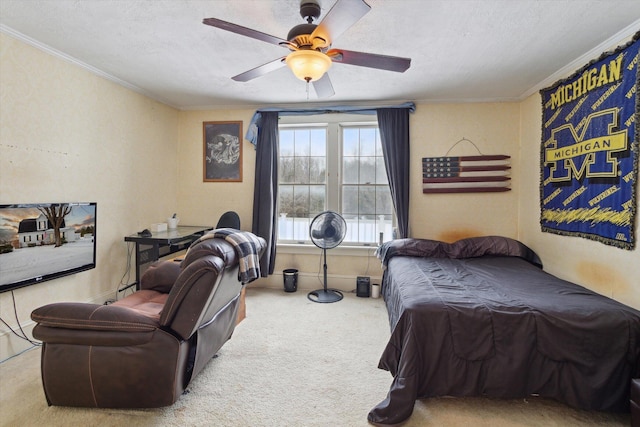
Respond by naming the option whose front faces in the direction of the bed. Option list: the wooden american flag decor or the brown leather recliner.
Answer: the wooden american flag decor

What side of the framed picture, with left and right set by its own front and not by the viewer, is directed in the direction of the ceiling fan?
front

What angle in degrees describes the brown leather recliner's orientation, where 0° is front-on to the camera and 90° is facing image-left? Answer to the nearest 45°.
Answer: approximately 135°

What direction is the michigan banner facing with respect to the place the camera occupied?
facing the viewer and to the left of the viewer

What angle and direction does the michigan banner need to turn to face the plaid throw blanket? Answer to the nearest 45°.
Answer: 0° — it already faces it

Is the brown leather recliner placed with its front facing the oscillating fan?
no

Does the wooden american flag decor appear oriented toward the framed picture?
no

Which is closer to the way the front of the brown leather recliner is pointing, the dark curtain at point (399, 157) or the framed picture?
the framed picture

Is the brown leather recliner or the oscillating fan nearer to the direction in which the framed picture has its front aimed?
the brown leather recliner

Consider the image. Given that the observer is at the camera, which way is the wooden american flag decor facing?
facing the viewer

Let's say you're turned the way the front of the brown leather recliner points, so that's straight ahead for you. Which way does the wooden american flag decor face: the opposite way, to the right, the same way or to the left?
to the left

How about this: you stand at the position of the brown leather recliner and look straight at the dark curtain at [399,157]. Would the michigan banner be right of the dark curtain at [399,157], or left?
right

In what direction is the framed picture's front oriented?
toward the camera

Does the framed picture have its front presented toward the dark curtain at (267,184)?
no

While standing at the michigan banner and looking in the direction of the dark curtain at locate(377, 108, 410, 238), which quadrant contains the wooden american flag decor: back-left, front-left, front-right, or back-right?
front-right
